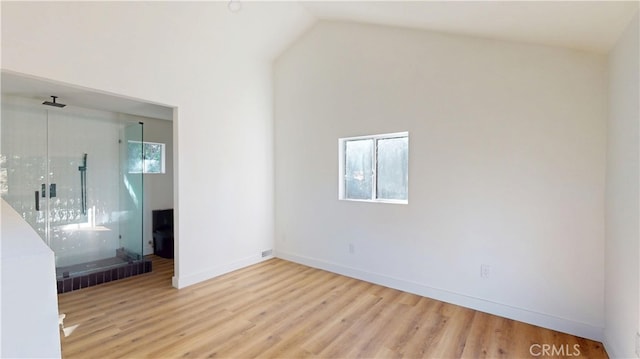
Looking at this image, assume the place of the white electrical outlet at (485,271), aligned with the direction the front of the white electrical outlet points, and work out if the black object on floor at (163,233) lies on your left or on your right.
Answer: on your right

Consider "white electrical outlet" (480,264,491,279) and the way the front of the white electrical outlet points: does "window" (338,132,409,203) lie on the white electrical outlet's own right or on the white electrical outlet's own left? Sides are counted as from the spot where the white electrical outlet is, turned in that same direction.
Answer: on the white electrical outlet's own right

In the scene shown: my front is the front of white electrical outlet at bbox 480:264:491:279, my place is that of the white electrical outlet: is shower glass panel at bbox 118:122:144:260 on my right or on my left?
on my right

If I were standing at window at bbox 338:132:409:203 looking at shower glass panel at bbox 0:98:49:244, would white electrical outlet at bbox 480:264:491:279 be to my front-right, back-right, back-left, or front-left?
back-left

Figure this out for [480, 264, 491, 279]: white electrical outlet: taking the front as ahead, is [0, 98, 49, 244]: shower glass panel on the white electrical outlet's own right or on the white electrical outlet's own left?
on the white electrical outlet's own right

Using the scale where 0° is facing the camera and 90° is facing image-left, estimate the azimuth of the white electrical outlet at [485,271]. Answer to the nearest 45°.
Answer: approximately 0°

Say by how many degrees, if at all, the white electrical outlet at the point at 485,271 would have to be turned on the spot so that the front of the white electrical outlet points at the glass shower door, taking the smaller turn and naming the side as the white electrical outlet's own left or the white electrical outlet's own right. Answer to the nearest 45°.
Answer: approximately 90° to the white electrical outlet's own right

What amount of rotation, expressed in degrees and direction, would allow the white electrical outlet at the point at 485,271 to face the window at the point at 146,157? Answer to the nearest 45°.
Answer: approximately 90° to its right
